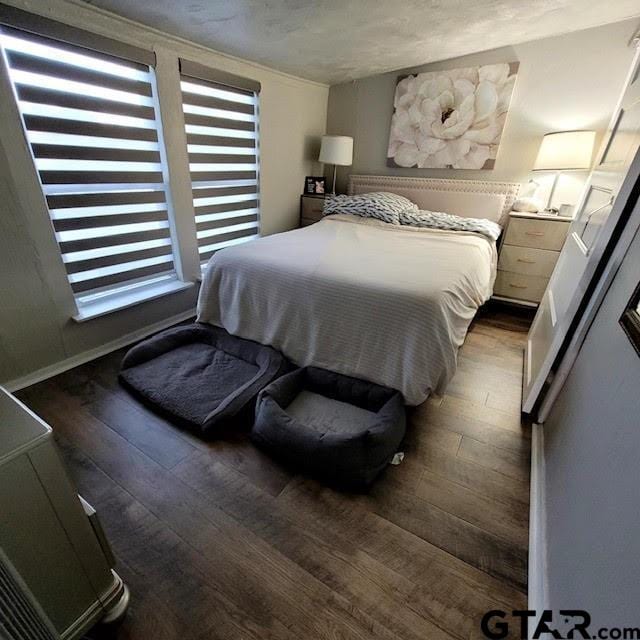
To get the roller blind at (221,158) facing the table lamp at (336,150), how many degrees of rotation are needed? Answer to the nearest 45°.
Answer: approximately 45° to its left

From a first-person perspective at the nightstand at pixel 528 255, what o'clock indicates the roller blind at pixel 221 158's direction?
The roller blind is roughly at 2 o'clock from the nightstand.

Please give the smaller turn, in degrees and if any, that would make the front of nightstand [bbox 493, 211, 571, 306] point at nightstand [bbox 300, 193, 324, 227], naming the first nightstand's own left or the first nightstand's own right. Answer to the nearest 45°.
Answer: approximately 90° to the first nightstand's own right

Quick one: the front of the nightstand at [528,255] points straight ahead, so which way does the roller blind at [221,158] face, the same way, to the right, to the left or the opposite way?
to the left

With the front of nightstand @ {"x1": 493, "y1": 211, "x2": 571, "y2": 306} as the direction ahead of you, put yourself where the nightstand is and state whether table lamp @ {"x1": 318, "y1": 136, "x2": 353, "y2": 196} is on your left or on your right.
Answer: on your right

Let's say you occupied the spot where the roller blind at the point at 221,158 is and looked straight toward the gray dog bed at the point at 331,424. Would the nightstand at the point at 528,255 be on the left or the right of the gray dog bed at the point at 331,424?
left

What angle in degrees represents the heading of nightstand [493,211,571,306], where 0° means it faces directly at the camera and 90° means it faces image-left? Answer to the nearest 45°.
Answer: approximately 0°

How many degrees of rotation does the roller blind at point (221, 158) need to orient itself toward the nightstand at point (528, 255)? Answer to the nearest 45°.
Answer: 0° — it already faces it

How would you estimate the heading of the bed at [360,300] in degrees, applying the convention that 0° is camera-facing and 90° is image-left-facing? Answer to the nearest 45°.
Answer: approximately 45°

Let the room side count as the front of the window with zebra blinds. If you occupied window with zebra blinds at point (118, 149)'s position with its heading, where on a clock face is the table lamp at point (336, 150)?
The table lamp is roughly at 10 o'clock from the window with zebra blinds.

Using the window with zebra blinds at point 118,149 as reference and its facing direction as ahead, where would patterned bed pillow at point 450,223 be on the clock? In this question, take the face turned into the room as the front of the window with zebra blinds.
The patterned bed pillow is roughly at 11 o'clock from the window with zebra blinds.

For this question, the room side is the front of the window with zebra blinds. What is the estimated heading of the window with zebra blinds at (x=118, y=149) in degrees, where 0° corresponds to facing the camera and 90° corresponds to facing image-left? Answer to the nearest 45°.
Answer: approximately 315°
